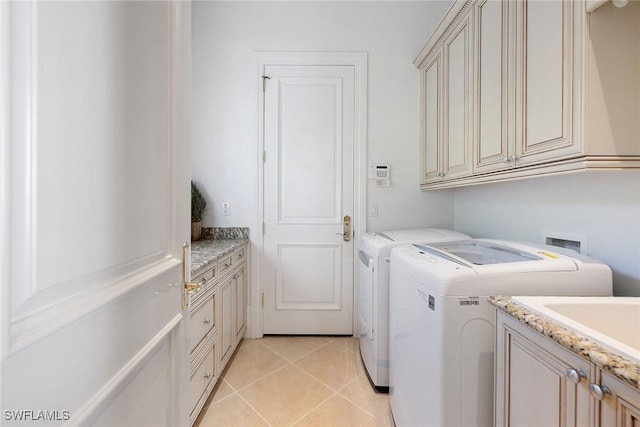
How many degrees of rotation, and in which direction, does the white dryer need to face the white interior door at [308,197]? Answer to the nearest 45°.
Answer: approximately 45° to its right

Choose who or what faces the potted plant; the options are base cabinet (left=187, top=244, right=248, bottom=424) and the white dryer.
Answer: the white dryer

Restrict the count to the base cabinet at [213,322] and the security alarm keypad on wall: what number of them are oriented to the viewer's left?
0

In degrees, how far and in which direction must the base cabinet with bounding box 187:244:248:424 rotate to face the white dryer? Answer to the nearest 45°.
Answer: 0° — it already faces it

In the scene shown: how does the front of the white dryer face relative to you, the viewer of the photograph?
facing to the left of the viewer

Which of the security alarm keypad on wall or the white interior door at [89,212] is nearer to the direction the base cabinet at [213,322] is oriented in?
the security alarm keypad on wall

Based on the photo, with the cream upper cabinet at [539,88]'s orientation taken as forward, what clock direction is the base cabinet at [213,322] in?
The base cabinet is roughly at 1 o'clock from the cream upper cabinet.

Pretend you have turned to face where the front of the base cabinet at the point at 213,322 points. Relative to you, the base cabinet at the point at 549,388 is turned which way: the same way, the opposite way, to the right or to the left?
the opposite way

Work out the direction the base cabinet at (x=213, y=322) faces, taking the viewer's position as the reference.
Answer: facing to the right of the viewer

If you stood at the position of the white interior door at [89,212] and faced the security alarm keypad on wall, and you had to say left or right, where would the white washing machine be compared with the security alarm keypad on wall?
right

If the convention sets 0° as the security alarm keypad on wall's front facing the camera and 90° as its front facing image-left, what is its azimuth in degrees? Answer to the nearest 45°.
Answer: approximately 0°

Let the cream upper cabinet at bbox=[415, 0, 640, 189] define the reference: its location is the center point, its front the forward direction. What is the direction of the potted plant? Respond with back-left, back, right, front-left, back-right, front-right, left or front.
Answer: front-right

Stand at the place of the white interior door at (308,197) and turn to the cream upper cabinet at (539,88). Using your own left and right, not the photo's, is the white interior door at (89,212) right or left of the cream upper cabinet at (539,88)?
right

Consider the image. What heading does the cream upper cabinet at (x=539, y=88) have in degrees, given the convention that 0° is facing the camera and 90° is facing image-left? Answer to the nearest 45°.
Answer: approximately 45°

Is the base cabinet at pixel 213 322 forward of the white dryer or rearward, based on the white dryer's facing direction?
forward
